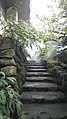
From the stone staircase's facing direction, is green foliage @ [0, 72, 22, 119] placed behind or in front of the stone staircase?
in front

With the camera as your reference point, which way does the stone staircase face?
facing the viewer
